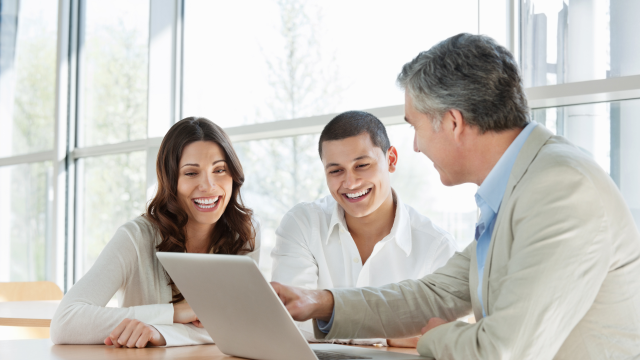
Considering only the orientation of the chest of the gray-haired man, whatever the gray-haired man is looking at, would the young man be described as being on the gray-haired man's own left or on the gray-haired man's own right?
on the gray-haired man's own right

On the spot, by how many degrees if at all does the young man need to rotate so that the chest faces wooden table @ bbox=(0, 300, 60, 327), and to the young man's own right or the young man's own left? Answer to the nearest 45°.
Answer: approximately 90° to the young man's own right

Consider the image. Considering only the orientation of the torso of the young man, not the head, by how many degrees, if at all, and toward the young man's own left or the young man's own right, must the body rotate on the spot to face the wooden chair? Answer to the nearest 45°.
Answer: approximately 135° to the young man's own right

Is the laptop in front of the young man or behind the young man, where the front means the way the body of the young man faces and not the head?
in front

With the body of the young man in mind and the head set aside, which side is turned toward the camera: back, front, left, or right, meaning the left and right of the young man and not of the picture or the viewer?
front

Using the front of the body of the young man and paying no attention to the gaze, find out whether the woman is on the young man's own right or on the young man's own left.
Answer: on the young man's own right

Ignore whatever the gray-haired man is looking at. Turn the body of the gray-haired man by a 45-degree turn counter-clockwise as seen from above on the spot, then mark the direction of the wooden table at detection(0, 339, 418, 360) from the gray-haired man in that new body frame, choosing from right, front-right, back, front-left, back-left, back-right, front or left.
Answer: front-right

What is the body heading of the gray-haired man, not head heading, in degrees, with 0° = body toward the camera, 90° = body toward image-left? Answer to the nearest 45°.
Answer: approximately 90°

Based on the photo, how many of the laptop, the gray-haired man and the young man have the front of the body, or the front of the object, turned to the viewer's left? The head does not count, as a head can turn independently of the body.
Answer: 1

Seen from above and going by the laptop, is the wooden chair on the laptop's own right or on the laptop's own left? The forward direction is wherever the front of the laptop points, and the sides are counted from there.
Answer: on the laptop's own left

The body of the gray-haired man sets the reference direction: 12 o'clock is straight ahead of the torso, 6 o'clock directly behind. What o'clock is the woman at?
The woman is roughly at 1 o'clock from the gray-haired man.

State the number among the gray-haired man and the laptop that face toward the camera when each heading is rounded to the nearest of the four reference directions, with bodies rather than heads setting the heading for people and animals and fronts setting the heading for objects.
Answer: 0

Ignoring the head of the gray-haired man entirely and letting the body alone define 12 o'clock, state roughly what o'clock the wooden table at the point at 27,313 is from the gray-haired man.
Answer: The wooden table is roughly at 1 o'clock from the gray-haired man.

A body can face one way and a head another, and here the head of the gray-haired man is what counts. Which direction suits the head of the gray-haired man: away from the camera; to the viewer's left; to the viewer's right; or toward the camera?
to the viewer's left

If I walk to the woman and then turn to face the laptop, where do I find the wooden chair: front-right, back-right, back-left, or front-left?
back-right

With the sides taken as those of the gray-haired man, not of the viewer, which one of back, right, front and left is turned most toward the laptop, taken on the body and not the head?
front

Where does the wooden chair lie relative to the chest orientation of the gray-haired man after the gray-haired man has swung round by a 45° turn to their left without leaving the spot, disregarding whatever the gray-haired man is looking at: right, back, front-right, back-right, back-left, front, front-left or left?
right

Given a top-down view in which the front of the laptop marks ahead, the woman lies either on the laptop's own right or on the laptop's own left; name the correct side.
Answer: on the laptop's own left
